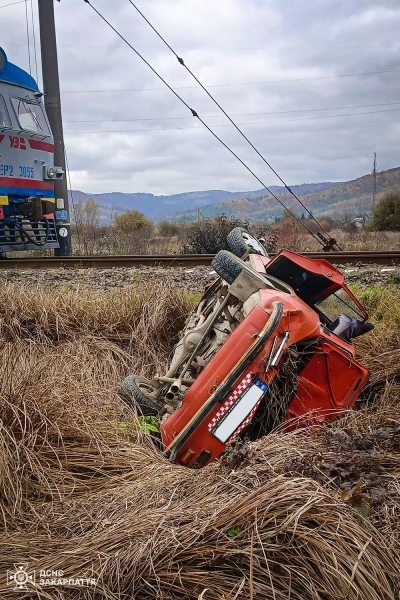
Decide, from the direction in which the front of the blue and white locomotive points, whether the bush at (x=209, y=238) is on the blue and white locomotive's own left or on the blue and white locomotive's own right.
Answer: on the blue and white locomotive's own left

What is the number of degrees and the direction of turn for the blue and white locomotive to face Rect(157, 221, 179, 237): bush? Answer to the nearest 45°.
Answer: approximately 90° to its left

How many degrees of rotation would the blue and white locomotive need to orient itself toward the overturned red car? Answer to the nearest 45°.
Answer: approximately 45° to its right

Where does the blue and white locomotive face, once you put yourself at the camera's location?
facing the viewer and to the right of the viewer

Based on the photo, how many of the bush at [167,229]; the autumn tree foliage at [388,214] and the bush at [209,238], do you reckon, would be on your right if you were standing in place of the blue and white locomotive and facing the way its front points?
0

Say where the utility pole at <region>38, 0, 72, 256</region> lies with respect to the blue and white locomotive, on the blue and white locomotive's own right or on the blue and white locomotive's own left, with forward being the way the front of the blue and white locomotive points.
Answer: on the blue and white locomotive's own left

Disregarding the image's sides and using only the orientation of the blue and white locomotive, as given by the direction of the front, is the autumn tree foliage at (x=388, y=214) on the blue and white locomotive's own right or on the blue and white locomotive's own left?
on the blue and white locomotive's own left
